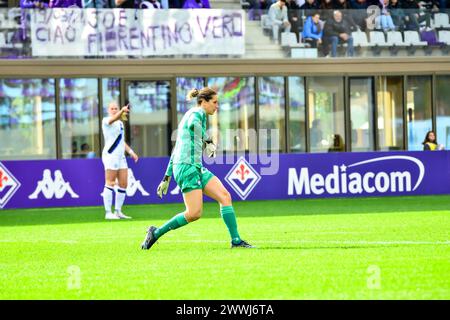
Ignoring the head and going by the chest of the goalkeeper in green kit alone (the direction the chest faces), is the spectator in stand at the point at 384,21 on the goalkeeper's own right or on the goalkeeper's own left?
on the goalkeeper's own left

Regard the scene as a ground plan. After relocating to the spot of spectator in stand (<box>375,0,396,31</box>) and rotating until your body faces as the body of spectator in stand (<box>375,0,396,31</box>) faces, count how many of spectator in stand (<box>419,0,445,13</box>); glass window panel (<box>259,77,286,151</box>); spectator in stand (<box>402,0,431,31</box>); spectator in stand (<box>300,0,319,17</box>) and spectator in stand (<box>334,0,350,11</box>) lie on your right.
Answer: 3

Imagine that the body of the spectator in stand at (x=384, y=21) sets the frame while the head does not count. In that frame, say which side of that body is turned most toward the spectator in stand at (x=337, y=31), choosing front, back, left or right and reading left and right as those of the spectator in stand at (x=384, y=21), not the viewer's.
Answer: right

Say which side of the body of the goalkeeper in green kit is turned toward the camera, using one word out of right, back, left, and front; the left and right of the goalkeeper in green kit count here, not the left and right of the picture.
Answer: right

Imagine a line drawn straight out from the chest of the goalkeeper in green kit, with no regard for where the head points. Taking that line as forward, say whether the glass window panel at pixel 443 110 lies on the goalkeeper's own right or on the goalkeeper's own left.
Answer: on the goalkeeper's own left

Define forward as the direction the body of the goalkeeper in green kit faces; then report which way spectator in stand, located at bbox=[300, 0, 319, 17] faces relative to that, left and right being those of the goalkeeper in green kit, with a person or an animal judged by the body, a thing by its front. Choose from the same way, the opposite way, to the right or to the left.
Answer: to the right

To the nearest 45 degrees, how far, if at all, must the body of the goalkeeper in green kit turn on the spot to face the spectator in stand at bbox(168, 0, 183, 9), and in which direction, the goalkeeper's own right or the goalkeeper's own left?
approximately 90° to the goalkeeper's own left

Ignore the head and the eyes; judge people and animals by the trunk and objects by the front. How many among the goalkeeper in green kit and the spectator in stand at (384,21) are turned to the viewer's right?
1

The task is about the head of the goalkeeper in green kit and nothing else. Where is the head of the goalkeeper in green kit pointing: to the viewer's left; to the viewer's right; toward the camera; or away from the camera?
to the viewer's right

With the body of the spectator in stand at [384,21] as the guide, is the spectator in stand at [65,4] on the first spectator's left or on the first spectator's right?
on the first spectator's right

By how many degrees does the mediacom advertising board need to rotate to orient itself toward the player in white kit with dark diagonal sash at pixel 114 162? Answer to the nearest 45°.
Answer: approximately 45° to its right

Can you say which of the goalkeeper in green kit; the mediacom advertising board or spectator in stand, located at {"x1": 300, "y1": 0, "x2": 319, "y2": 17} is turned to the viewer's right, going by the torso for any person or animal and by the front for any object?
the goalkeeper in green kit

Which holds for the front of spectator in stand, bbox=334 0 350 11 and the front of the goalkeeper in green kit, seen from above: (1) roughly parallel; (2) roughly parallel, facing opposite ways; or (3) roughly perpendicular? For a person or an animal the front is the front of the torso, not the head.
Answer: roughly perpendicular
